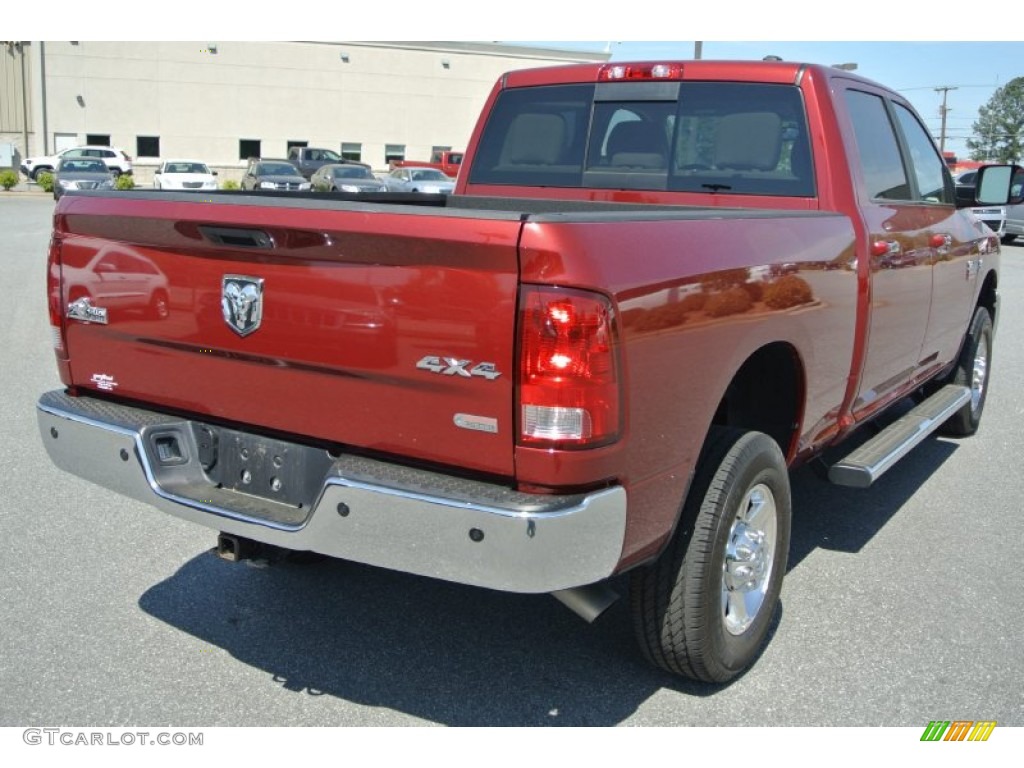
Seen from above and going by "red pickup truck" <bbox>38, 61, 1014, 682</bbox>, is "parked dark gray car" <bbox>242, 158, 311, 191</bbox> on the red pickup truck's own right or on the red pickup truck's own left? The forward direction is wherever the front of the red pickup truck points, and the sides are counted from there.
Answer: on the red pickup truck's own left

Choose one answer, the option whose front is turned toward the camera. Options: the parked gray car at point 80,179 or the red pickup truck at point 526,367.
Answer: the parked gray car

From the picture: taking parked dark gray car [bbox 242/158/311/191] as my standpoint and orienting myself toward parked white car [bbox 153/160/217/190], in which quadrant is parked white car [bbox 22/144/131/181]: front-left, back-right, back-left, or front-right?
front-right

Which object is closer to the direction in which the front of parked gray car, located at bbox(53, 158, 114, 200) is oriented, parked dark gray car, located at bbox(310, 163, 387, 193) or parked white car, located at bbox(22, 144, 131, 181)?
the parked dark gray car

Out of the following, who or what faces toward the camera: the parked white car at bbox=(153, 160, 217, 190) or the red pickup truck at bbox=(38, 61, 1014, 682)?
the parked white car

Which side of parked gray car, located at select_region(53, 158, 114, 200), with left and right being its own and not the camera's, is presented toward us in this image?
front

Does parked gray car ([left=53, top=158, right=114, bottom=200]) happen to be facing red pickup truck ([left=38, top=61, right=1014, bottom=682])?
yes

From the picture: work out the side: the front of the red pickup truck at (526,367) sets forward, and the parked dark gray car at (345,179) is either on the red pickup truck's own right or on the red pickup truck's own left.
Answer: on the red pickup truck's own left

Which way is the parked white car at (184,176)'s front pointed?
toward the camera

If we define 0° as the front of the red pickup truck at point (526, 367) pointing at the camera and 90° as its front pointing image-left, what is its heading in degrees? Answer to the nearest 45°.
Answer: approximately 225°

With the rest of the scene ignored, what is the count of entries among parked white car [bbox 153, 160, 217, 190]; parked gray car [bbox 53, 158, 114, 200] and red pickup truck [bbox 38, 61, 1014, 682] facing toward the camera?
2

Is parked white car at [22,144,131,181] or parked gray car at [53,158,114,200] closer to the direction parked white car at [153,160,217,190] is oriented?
the parked gray car

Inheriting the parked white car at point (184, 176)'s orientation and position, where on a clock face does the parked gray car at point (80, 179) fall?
The parked gray car is roughly at 2 o'clock from the parked white car.

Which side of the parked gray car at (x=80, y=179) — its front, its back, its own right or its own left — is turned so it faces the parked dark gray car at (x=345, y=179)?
left
